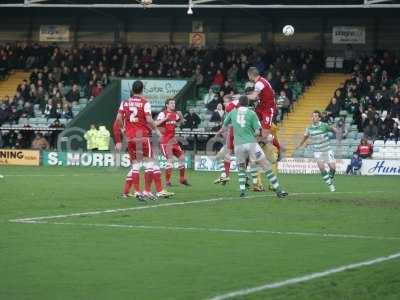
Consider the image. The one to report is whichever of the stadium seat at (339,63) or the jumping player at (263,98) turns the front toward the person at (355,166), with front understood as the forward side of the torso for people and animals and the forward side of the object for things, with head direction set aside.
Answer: the stadium seat

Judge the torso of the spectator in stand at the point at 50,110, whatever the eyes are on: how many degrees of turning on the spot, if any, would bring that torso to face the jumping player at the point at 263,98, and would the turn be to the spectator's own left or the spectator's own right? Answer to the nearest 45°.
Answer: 0° — they already face them

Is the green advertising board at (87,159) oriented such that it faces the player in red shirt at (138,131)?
yes

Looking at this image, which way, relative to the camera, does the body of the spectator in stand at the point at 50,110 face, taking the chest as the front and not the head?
toward the camera

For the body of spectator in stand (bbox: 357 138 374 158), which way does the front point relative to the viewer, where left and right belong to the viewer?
facing the viewer

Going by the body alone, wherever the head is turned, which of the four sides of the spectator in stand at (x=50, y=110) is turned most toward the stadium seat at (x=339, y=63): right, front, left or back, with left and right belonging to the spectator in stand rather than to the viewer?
left

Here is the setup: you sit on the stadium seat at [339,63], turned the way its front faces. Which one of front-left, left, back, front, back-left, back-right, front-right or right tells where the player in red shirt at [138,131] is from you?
front

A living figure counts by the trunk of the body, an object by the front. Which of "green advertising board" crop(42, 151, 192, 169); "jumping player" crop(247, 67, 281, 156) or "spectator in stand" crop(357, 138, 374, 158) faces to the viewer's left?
the jumping player

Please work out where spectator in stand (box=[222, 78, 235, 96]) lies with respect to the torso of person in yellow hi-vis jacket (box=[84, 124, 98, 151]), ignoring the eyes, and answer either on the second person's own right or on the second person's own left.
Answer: on the second person's own left

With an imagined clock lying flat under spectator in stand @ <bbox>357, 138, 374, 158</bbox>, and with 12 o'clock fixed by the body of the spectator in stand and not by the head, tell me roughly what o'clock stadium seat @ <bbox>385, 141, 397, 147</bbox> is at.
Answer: The stadium seat is roughly at 9 o'clock from the spectator in stand.

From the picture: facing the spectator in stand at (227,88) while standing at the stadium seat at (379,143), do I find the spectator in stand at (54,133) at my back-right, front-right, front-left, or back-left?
front-left

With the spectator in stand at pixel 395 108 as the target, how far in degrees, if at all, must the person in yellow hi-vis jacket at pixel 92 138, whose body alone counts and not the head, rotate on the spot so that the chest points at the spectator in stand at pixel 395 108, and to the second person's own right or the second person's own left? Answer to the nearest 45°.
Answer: approximately 90° to the second person's own left

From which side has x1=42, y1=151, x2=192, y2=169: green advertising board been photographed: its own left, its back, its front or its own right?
front
